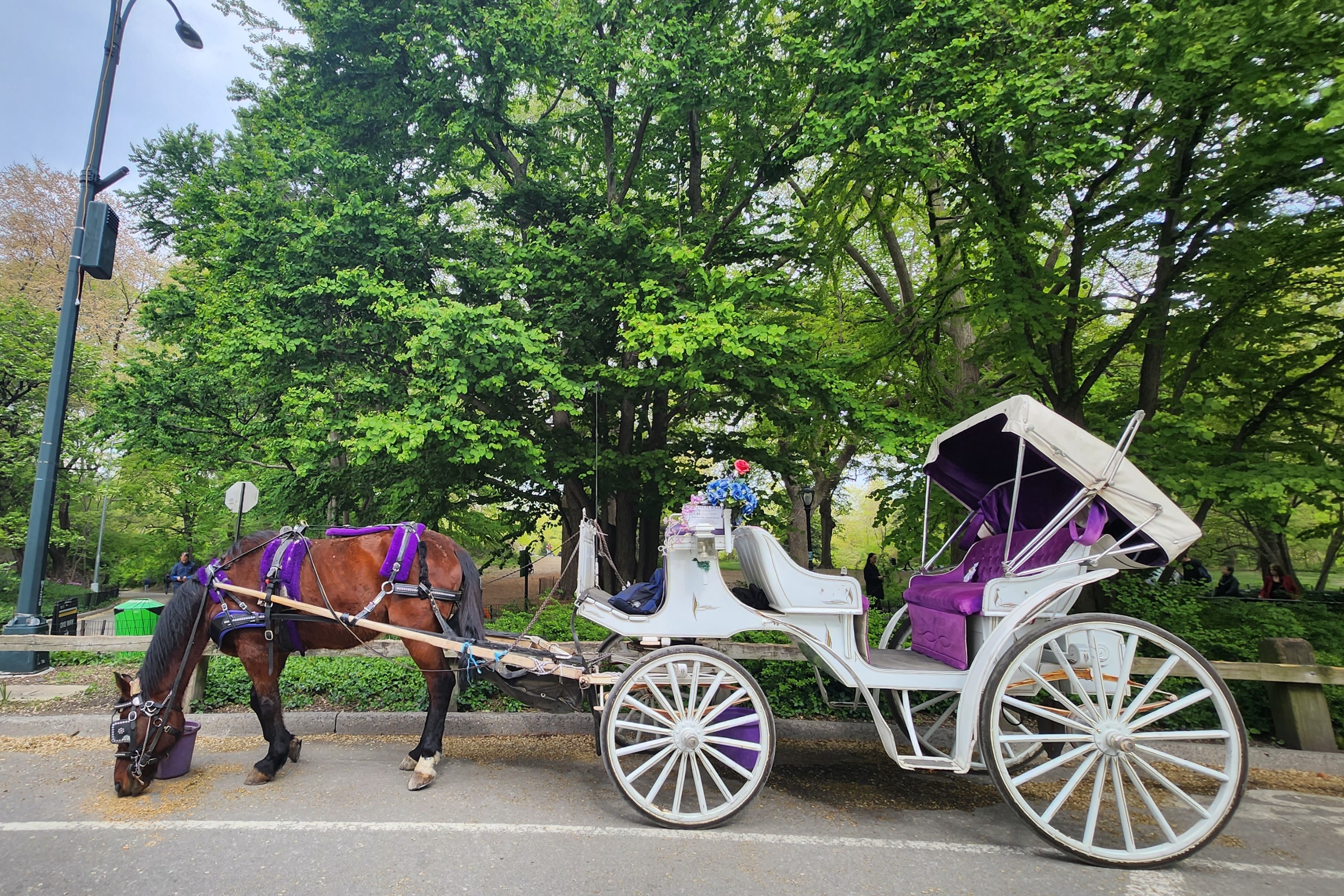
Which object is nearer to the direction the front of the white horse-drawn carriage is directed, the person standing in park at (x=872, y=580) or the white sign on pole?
the white sign on pole

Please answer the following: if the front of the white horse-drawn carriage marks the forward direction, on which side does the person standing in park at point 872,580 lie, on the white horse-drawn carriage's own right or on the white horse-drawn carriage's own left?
on the white horse-drawn carriage's own right

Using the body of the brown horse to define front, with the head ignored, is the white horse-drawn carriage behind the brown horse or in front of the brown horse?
behind

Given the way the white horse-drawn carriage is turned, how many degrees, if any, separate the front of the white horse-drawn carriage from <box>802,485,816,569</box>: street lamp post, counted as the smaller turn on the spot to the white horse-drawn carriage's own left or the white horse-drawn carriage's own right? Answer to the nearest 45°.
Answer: approximately 90° to the white horse-drawn carriage's own right

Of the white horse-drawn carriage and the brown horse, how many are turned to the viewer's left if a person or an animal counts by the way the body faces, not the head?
2

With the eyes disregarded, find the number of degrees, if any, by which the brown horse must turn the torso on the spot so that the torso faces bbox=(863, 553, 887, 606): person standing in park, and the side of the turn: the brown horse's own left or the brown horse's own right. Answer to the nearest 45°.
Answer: approximately 135° to the brown horse's own right

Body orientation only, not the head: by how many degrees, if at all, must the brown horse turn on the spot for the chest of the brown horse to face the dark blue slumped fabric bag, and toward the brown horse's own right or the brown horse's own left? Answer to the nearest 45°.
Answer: approximately 135° to the brown horse's own left

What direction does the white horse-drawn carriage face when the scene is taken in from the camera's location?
facing to the left of the viewer

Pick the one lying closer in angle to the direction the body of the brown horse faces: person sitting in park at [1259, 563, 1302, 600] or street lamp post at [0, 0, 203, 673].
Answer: the street lamp post

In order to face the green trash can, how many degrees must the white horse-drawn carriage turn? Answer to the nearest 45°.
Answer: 0° — it already faces it

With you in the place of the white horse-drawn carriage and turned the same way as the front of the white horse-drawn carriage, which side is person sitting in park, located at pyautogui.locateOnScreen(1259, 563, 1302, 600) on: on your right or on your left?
on your right

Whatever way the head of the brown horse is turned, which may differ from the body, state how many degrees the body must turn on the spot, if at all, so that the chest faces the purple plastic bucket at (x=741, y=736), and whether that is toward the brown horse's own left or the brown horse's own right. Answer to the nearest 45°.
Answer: approximately 135° to the brown horse's own left

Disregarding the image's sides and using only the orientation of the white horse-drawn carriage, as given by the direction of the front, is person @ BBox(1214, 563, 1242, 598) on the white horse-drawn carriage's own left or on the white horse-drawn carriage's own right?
on the white horse-drawn carriage's own right

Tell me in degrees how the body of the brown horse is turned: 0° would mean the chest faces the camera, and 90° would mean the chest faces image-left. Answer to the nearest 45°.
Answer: approximately 90°
